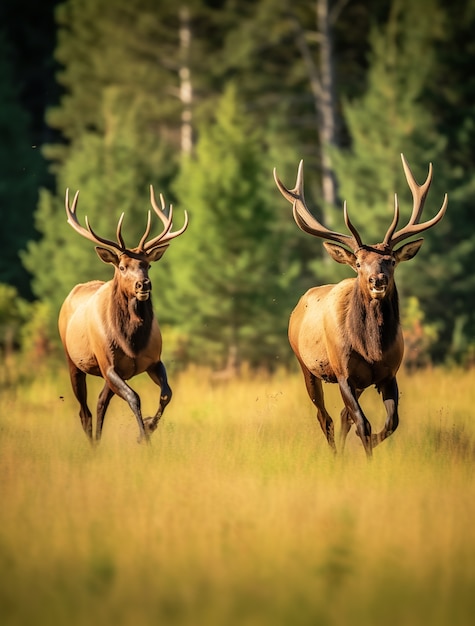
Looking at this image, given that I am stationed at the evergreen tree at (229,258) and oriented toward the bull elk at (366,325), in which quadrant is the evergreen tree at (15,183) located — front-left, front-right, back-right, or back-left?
back-right

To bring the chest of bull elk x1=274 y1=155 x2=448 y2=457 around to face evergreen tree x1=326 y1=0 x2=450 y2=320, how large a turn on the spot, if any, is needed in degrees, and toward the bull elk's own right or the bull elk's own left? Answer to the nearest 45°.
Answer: approximately 135° to the bull elk's own left

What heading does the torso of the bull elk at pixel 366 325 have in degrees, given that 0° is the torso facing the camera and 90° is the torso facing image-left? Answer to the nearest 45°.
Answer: approximately 315°

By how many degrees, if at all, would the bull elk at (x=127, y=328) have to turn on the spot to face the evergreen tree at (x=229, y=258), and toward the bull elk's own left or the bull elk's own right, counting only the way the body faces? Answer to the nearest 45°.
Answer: approximately 135° to the bull elk's own left
